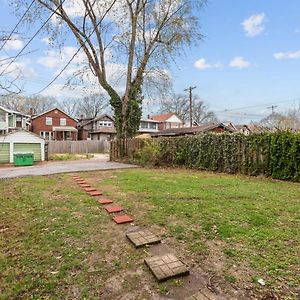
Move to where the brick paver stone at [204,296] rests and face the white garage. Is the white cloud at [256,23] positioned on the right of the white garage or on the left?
right

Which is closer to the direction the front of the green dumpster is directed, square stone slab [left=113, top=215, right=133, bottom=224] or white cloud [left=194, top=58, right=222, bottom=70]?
the square stone slab

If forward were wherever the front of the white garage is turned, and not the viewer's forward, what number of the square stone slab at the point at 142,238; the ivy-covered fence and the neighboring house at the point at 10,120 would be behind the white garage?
1

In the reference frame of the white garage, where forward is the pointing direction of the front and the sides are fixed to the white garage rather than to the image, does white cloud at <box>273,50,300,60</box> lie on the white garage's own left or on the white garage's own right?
on the white garage's own left

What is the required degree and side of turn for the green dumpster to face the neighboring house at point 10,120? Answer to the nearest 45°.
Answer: approximately 180°

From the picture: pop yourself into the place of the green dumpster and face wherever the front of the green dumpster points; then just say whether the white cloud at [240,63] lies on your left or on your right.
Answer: on your left

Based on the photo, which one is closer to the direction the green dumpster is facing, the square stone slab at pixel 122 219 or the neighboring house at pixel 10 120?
the square stone slab

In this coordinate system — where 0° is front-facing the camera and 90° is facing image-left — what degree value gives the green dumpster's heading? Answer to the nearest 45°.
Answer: approximately 0°

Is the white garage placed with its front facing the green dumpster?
yes

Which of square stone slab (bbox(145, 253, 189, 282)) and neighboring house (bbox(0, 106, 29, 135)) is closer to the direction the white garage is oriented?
the square stone slab

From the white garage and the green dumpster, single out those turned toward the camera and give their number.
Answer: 2
